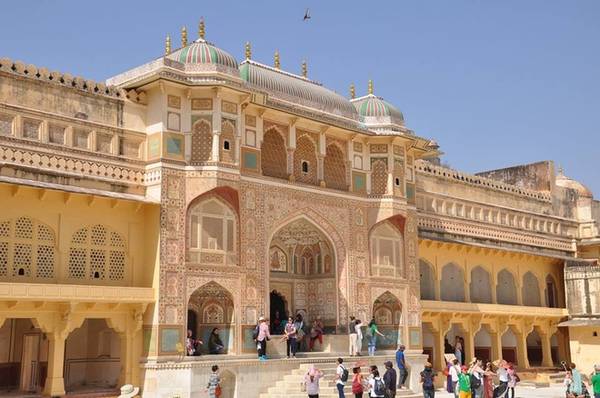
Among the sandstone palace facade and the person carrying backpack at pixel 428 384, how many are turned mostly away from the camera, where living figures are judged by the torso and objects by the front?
1

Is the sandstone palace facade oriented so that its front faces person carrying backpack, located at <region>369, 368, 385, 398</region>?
yes

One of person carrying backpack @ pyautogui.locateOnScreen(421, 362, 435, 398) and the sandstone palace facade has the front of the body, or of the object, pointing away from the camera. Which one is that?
the person carrying backpack

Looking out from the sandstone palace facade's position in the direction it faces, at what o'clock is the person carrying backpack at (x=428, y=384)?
The person carrying backpack is roughly at 11 o'clock from the sandstone palace facade.

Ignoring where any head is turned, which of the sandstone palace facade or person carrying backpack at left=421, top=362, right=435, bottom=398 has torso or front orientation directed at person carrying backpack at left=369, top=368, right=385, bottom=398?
the sandstone palace facade

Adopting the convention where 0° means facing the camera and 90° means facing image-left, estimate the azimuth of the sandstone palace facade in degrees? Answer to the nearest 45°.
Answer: approximately 315°

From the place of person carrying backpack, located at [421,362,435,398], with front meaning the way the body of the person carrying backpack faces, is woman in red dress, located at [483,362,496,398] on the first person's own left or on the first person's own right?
on the first person's own right

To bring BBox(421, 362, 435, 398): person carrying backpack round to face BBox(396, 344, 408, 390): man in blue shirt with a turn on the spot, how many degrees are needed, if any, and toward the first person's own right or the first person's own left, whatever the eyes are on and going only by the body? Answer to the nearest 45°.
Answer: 0° — they already face them

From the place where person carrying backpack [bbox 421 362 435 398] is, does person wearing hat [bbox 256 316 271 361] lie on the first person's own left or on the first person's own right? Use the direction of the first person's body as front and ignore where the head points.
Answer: on the first person's own left

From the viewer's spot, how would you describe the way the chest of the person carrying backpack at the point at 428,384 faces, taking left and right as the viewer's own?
facing away from the viewer

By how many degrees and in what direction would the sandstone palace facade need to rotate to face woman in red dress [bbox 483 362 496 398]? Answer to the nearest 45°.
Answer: approximately 45° to its left
